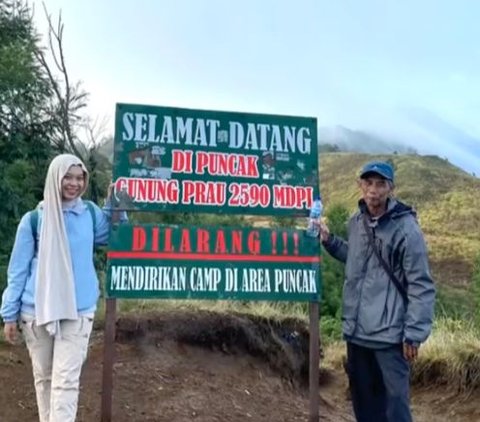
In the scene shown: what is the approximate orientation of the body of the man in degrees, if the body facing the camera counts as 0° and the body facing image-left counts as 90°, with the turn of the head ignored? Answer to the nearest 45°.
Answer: approximately 45°

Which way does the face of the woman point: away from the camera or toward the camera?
toward the camera

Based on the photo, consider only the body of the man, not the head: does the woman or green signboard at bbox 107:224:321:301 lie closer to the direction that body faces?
the woman

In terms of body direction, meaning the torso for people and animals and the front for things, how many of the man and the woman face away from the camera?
0

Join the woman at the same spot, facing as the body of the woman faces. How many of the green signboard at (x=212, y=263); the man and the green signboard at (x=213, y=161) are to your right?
0

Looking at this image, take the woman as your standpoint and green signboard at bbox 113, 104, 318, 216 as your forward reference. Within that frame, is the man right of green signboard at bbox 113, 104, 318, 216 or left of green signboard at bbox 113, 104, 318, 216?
right

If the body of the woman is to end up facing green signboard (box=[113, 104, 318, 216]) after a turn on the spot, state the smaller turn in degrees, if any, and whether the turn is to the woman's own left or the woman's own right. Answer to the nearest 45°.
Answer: approximately 90° to the woman's own left
